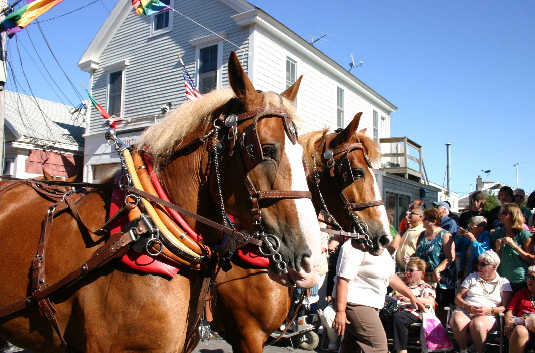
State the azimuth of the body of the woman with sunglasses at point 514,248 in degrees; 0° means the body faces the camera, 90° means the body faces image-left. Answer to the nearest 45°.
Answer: approximately 45°

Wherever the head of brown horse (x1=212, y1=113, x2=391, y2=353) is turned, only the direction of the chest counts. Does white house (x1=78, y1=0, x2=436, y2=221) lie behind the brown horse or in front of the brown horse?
behind

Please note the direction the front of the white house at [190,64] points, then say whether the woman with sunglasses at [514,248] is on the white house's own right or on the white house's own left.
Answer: on the white house's own left

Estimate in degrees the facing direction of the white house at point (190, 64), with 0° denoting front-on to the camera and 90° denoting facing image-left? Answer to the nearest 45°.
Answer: approximately 45°

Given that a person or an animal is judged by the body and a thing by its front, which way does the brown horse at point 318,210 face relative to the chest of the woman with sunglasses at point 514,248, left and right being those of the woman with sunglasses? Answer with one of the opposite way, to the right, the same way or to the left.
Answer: to the left

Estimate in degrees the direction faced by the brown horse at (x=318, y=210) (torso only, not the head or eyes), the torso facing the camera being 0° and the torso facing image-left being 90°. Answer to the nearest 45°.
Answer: approximately 315°

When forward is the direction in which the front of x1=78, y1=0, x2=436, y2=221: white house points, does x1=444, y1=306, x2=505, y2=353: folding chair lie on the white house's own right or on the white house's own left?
on the white house's own left
